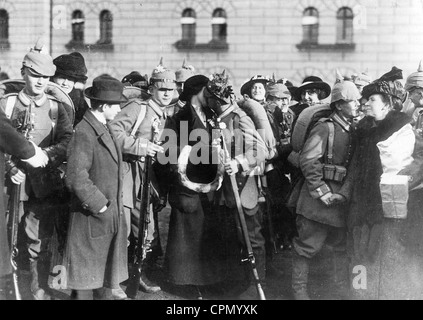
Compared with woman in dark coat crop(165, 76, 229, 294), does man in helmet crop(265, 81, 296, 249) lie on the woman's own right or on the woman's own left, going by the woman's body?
on the woman's own left

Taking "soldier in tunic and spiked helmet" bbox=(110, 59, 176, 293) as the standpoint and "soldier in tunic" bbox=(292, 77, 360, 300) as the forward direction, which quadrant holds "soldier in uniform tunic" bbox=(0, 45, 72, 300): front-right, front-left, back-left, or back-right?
back-right

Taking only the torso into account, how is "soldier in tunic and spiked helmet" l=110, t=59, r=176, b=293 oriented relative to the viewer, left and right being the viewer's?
facing the viewer and to the right of the viewer

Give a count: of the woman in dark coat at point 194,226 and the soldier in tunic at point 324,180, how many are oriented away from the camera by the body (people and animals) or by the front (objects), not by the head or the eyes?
0

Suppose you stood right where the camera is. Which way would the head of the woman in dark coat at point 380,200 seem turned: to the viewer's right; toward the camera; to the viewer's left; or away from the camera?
to the viewer's left

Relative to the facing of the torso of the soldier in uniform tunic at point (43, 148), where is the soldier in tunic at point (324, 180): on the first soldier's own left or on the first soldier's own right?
on the first soldier's own left

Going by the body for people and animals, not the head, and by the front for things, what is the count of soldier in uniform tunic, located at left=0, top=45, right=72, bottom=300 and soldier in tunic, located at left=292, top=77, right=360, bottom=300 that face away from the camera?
0

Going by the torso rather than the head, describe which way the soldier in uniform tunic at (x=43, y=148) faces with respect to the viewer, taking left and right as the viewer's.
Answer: facing the viewer

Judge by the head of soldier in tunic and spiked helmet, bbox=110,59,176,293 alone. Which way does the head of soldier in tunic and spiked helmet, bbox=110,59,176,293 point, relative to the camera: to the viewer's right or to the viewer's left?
to the viewer's right
